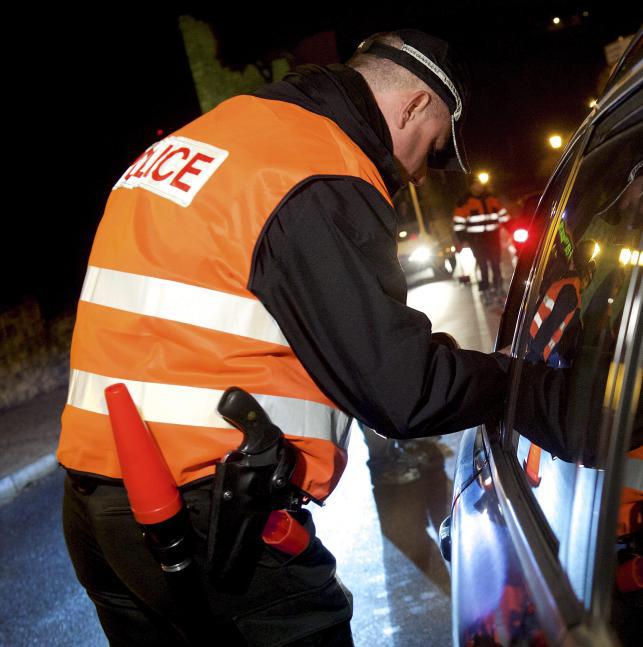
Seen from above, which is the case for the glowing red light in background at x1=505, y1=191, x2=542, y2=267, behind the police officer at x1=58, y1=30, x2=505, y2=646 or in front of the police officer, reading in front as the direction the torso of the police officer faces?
in front

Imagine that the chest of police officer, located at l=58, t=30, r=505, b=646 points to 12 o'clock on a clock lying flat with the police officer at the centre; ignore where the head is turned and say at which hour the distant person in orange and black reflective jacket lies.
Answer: The distant person in orange and black reflective jacket is roughly at 11 o'clock from the police officer.

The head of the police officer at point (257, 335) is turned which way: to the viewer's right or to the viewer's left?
to the viewer's right

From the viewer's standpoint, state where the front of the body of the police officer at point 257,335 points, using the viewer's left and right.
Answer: facing away from the viewer and to the right of the viewer
